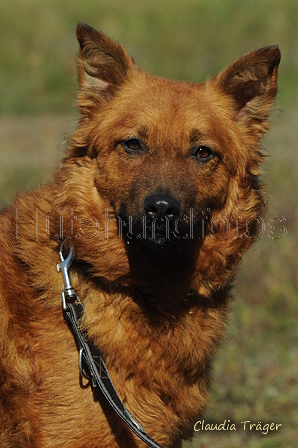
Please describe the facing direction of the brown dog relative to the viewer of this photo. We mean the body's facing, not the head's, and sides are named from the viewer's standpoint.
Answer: facing the viewer and to the right of the viewer
